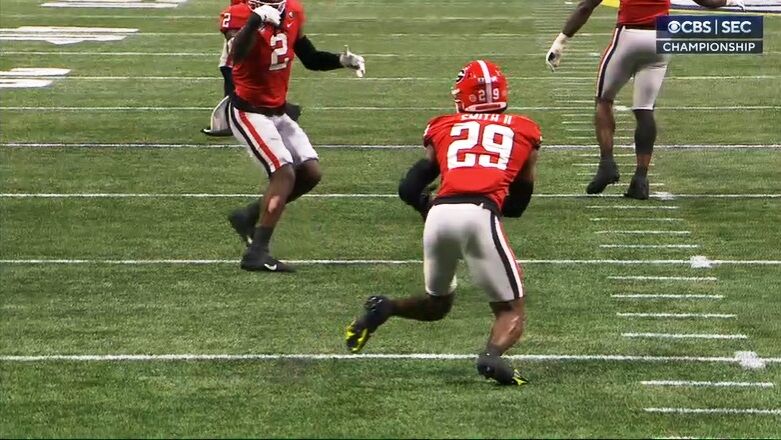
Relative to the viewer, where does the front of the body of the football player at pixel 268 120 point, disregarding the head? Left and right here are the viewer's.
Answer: facing the viewer and to the right of the viewer

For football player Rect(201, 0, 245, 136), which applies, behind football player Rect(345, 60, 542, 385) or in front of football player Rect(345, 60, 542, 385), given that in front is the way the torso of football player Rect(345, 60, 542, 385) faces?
in front

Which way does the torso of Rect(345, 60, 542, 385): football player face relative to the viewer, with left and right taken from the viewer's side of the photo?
facing away from the viewer

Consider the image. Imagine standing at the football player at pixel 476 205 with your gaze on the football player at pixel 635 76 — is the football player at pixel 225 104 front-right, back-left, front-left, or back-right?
front-left

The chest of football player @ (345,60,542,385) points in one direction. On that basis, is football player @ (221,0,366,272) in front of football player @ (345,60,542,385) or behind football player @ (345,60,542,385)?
in front

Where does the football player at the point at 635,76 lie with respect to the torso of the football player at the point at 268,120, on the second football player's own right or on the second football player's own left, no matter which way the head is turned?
on the second football player's own left

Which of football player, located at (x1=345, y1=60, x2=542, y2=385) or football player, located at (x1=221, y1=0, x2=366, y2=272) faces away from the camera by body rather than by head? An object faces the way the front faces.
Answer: football player, located at (x1=345, y1=60, x2=542, y2=385)

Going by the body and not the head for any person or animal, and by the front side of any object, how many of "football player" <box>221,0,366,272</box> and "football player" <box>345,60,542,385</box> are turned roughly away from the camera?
1

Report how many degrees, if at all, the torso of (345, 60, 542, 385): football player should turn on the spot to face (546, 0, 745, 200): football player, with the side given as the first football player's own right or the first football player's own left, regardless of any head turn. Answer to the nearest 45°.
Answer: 0° — they already face them
